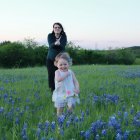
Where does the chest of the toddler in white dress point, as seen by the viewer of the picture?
toward the camera

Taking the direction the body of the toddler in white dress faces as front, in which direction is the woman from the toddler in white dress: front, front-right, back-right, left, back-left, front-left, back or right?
back
